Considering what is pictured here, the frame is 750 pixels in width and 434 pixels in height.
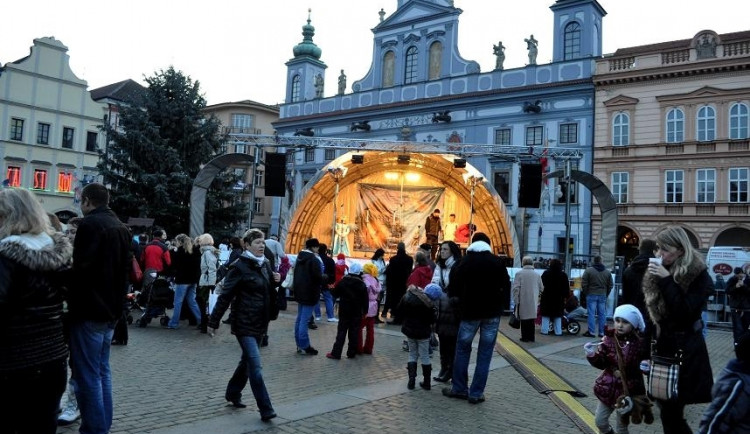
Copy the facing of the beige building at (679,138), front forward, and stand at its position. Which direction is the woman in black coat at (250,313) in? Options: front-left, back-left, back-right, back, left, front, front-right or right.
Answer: front

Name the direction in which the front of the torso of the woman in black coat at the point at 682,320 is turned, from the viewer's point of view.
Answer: to the viewer's left

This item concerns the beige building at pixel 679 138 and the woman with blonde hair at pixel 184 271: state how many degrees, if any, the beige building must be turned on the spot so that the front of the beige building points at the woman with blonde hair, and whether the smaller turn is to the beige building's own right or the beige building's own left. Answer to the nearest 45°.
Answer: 0° — it already faces them

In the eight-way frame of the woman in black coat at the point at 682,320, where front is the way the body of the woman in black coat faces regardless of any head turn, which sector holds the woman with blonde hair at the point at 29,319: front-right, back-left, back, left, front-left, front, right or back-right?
front-left

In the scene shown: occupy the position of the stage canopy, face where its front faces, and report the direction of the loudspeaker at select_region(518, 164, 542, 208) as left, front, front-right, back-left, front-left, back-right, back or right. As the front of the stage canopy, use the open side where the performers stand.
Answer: front-left

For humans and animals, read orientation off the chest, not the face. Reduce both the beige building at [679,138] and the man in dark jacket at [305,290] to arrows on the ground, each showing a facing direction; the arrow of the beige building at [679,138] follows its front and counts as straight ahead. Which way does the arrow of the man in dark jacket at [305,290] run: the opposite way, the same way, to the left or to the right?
the opposite way

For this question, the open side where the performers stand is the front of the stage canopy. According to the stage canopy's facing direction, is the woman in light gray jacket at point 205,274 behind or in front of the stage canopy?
in front

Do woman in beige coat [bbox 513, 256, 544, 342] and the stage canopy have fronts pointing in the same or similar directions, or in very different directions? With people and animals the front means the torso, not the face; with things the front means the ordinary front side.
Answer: very different directions

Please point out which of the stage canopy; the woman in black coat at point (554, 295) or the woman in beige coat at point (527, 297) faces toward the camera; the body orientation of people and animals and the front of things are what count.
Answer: the stage canopy

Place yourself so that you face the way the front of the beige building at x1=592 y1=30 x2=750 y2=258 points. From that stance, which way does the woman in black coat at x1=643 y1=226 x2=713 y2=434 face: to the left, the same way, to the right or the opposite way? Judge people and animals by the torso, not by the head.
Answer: to the right

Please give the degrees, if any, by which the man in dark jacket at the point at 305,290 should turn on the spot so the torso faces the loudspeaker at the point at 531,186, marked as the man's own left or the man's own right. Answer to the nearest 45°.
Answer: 0° — they already face it

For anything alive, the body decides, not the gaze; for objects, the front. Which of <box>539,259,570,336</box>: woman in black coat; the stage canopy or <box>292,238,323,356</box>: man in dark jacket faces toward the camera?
the stage canopy

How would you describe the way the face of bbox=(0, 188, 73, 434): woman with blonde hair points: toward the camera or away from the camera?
away from the camera

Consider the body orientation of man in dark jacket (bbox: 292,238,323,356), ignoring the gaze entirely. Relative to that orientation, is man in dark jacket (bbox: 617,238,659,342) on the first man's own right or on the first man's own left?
on the first man's own right
